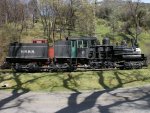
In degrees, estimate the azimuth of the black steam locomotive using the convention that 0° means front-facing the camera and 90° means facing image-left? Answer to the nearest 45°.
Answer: approximately 270°
